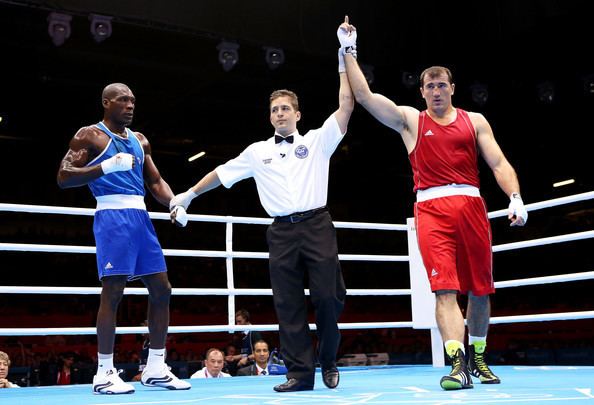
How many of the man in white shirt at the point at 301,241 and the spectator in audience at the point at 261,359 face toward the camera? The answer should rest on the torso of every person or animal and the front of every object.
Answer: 2

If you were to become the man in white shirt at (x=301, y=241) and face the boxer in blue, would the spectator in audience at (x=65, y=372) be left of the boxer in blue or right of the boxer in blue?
right

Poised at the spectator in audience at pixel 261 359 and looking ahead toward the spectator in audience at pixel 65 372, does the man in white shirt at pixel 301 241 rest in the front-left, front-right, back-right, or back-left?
back-left

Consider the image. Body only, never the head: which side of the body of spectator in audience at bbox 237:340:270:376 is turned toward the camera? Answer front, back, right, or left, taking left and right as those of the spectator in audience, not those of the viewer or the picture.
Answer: front

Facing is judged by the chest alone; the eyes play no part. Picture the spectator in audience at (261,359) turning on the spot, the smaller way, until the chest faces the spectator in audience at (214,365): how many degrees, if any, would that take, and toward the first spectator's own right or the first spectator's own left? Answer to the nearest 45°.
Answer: approximately 90° to the first spectator's own right

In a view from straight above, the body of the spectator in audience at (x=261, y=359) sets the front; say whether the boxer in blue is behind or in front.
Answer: in front

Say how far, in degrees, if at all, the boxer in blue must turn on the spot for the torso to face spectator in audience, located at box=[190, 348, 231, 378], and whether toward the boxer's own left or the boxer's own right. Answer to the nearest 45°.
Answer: approximately 135° to the boxer's own left

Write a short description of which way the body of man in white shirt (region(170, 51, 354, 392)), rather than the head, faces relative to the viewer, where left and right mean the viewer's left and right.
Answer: facing the viewer

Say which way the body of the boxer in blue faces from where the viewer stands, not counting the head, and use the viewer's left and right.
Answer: facing the viewer and to the right of the viewer

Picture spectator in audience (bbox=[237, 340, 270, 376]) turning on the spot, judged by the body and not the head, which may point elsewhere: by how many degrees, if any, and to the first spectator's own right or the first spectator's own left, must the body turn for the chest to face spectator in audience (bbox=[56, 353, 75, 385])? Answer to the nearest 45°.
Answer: approximately 135° to the first spectator's own right

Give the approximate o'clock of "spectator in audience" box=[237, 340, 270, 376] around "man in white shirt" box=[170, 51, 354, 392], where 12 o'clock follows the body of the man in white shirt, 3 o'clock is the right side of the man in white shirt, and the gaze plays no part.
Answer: The spectator in audience is roughly at 6 o'clock from the man in white shirt.

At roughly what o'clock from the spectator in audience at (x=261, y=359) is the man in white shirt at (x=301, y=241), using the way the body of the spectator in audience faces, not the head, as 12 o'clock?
The man in white shirt is roughly at 12 o'clock from the spectator in audience.

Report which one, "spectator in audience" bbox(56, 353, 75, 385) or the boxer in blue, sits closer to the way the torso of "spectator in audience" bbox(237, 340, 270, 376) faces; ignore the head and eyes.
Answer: the boxer in blue
